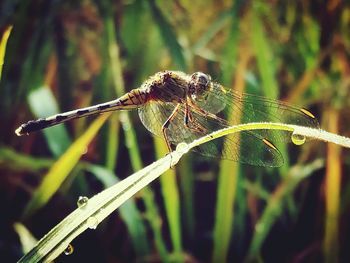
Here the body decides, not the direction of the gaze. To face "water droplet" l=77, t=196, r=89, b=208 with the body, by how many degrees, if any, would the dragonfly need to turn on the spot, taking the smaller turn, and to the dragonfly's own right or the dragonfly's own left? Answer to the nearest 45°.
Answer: approximately 135° to the dragonfly's own right

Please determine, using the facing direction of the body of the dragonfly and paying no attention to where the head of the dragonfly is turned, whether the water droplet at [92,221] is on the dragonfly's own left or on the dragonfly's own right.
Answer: on the dragonfly's own right

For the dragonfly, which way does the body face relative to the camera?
to the viewer's right
